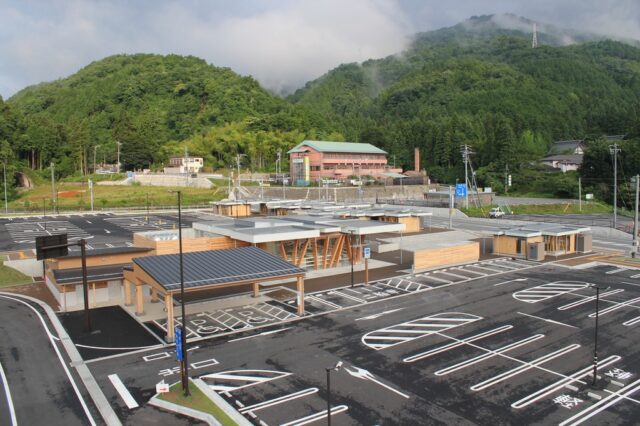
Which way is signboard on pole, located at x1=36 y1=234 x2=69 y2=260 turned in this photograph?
away from the camera

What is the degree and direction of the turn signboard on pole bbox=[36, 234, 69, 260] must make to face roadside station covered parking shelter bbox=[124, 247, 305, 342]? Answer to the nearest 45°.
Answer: approximately 90° to its right

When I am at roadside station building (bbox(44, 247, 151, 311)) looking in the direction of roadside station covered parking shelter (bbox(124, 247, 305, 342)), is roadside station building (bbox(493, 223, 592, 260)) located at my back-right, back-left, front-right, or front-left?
front-left

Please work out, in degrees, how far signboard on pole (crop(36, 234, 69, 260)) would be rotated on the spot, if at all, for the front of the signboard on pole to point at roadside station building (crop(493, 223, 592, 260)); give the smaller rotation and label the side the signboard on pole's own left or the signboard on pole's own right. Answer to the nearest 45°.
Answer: approximately 90° to the signboard on pole's own right
